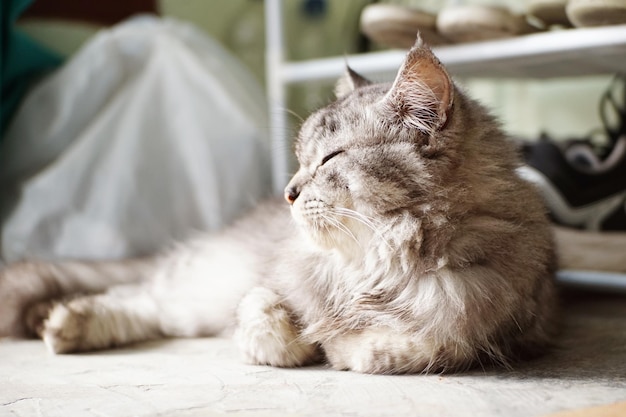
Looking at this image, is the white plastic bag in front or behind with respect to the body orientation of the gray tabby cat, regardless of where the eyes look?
behind

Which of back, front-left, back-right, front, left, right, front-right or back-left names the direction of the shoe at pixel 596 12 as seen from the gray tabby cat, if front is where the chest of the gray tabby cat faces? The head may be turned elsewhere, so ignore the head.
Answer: left

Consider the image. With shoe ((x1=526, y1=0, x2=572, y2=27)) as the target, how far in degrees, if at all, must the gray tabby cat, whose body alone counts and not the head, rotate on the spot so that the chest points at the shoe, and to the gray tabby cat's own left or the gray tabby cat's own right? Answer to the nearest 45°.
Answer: approximately 90° to the gray tabby cat's own left

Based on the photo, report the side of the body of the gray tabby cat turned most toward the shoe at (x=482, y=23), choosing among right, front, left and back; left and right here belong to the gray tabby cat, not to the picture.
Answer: left

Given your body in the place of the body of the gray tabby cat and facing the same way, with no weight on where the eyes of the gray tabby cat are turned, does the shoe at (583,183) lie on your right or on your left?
on your left

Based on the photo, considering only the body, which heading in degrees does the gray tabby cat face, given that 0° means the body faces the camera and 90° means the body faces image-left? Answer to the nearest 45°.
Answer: approximately 315°
